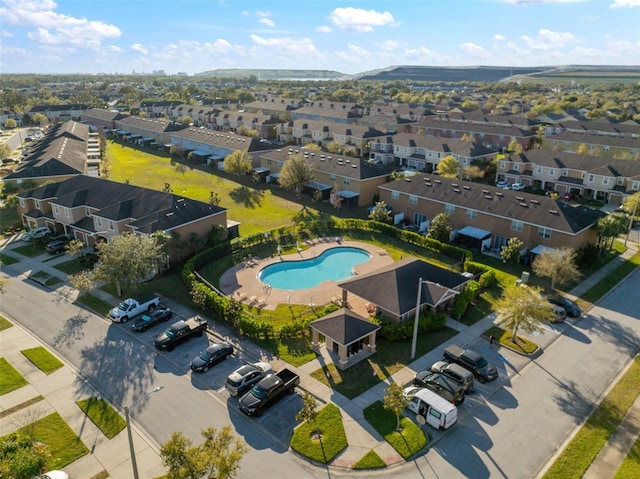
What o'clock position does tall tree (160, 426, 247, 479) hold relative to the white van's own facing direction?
The tall tree is roughly at 9 o'clock from the white van.

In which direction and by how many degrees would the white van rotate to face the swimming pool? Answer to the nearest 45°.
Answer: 0° — it already faces it

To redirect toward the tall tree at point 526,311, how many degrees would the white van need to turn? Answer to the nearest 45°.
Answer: approximately 90° to its right

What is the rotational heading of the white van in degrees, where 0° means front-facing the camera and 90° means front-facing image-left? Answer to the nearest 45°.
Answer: approximately 135°

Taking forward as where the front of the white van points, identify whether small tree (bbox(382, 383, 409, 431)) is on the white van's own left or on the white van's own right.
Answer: on the white van's own left
